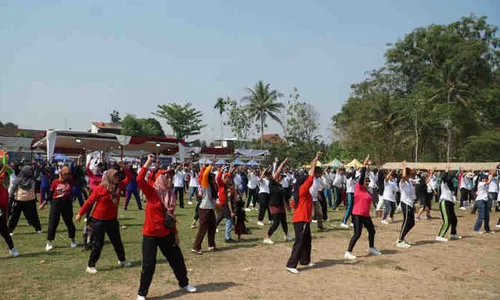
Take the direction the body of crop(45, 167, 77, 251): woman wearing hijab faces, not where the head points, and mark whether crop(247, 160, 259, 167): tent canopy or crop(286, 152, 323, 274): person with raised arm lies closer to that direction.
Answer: the person with raised arm

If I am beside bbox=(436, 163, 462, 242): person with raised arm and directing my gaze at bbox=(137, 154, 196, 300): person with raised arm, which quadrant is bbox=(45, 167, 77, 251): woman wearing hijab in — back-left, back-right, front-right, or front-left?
front-right

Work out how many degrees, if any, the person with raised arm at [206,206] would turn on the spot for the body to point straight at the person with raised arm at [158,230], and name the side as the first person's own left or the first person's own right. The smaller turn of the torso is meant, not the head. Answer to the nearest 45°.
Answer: approximately 90° to the first person's own left

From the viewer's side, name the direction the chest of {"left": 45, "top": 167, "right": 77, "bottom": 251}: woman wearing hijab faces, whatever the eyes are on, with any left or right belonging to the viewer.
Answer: facing the viewer
